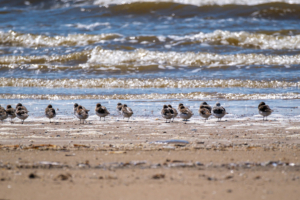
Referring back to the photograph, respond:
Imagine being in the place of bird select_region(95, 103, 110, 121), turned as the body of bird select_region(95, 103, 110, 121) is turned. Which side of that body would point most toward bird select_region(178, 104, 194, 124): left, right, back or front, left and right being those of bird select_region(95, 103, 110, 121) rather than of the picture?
back

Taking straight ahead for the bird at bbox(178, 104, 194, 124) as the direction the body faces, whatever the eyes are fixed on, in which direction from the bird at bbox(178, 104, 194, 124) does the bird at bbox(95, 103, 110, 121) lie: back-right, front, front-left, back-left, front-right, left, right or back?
front

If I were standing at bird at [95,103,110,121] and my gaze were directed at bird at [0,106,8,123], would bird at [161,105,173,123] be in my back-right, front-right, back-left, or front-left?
back-left

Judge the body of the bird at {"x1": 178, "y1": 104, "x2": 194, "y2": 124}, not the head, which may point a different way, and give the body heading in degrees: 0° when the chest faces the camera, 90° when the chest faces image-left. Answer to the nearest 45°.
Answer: approximately 90°

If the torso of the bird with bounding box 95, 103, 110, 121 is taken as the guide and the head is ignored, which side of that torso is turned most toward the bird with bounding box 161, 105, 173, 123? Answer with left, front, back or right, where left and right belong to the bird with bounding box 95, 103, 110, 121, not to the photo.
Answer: back

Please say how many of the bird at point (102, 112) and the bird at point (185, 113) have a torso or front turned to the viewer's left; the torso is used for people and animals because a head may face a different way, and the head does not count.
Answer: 2

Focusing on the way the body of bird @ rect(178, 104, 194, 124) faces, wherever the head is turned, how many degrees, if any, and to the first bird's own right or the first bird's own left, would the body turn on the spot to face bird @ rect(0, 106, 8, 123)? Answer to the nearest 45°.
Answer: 0° — it already faces it

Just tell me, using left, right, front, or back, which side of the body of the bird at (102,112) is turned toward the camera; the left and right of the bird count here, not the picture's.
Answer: left

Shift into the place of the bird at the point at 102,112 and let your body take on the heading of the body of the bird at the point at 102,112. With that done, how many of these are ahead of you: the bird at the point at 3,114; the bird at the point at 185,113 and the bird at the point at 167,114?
1
